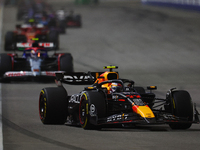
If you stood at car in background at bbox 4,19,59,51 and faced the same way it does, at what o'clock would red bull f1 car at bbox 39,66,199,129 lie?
The red bull f1 car is roughly at 12 o'clock from the car in background.

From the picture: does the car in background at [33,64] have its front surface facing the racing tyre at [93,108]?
yes

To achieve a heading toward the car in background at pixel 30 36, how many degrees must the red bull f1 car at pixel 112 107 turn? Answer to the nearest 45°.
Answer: approximately 135° to its left

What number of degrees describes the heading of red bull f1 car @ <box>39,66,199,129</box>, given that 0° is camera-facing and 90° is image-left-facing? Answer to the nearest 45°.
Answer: approximately 315°

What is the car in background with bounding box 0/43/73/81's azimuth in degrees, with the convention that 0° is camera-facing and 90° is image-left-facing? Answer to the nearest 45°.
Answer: approximately 0°

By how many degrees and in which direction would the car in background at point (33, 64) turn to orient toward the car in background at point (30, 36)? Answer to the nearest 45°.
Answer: approximately 180°

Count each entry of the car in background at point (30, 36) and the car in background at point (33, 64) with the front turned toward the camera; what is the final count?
2

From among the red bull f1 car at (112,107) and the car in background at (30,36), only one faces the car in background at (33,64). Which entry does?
the car in background at (30,36)

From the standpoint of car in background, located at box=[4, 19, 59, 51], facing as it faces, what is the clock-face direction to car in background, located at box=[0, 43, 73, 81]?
car in background, located at box=[0, 43, 73, 81] is roughly at 12 o'clock from car in background, located at box=[4, 19, 59, 51].

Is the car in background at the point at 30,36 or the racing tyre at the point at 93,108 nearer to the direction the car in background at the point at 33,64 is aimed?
the racing tyre

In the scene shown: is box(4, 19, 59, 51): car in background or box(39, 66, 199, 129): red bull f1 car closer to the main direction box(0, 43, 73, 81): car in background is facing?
the red bull f1 car
